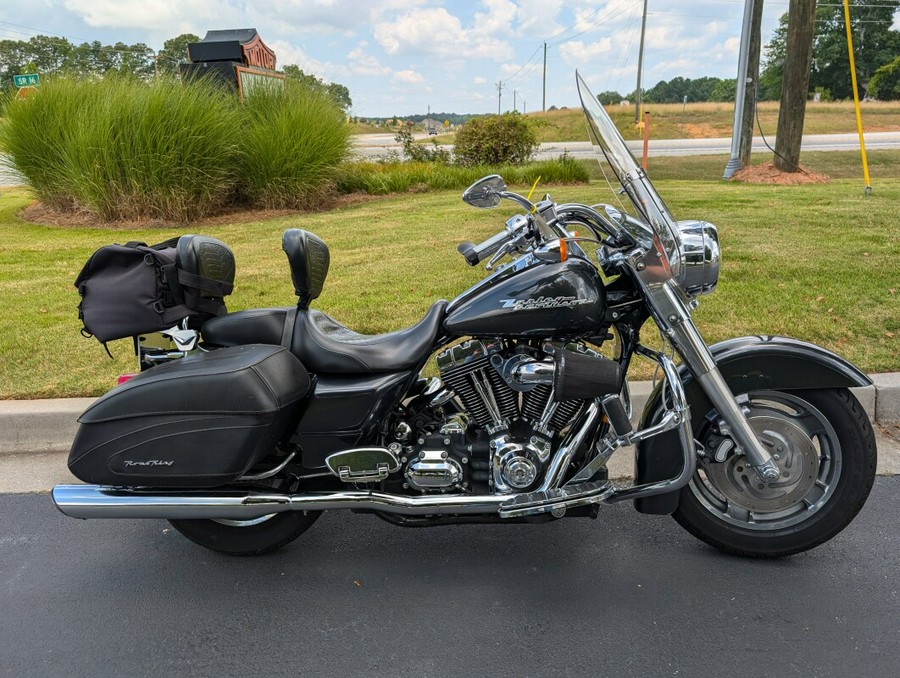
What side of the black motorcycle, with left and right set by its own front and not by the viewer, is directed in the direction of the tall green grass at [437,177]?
left

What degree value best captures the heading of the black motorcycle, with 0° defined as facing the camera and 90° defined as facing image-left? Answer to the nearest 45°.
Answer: approximately 270°

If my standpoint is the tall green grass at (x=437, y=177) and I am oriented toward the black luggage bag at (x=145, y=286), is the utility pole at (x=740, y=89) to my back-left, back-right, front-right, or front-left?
back-left

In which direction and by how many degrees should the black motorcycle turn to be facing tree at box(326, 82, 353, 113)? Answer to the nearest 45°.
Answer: approximately 90° to its left

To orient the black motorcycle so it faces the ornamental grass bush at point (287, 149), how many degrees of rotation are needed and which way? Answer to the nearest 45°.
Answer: approximately 90° to its left

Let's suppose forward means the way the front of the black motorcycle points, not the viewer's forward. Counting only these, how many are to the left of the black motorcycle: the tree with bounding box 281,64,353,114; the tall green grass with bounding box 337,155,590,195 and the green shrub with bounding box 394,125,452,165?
3

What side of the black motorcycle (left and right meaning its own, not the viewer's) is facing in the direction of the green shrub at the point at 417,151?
left

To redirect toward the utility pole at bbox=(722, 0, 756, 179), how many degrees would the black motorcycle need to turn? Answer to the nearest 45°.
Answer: approximately 45° to its left
